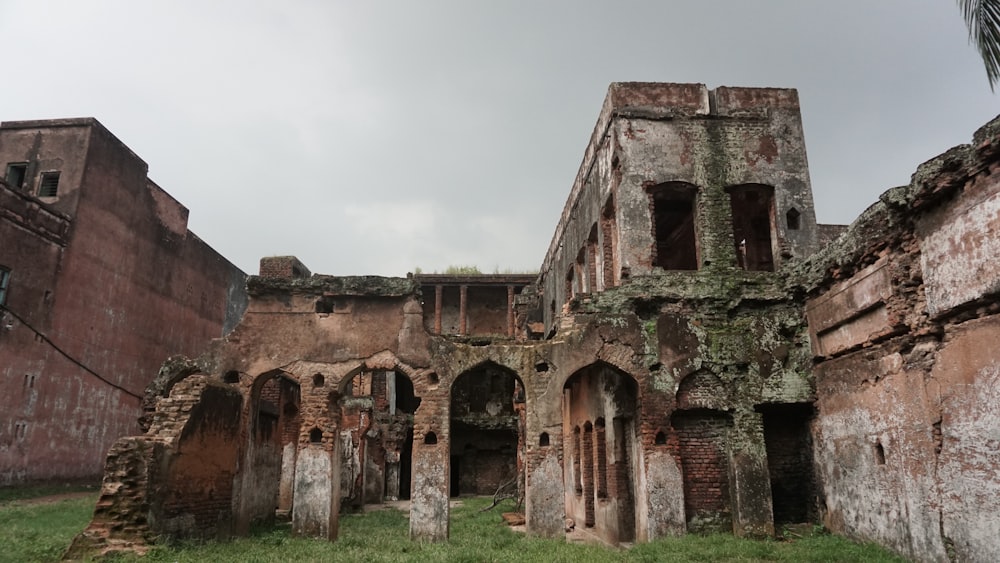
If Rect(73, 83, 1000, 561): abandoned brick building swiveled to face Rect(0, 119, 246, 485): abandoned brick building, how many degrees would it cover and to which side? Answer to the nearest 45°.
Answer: approximately 90° to its right

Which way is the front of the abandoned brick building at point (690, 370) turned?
toward the camera
